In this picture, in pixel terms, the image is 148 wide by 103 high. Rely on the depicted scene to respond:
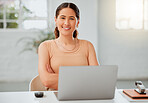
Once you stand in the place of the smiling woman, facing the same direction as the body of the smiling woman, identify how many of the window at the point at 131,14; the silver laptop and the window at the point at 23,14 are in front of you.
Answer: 1

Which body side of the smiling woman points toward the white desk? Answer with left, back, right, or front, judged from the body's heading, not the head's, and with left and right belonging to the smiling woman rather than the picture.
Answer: front

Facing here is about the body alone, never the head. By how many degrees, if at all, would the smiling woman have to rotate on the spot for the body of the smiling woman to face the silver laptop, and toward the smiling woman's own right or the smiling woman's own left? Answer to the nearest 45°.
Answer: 0° — they already face it

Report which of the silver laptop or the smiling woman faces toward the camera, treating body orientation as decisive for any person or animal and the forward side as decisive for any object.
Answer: the smiling woman

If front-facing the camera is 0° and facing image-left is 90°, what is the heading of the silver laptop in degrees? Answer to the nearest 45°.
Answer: approximately 180°

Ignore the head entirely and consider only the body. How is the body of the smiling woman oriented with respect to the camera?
toward the camera

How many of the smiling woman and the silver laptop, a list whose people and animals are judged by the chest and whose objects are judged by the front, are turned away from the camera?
1

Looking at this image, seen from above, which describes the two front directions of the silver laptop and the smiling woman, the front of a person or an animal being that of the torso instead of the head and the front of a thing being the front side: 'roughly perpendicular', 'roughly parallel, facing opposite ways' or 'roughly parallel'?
roughly parallel, facing opposite ways
